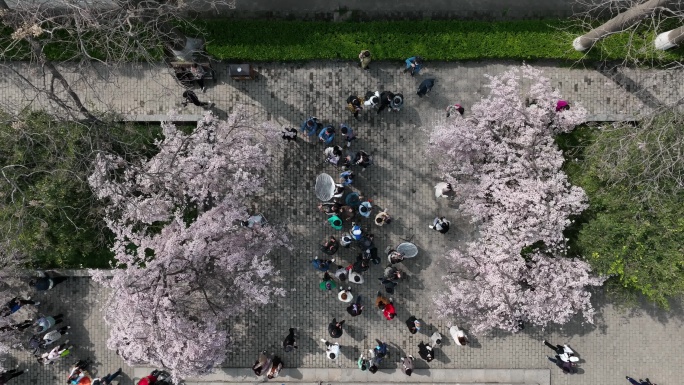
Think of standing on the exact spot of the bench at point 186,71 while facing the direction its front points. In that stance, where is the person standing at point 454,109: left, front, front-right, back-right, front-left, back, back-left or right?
front-left

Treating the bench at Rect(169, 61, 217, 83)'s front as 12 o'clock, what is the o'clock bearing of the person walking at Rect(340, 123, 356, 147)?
The person walking is roughly at 10 o'clock from the bench.

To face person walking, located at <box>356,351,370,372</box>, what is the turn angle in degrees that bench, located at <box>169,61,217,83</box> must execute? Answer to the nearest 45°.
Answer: approximately 90° to its left

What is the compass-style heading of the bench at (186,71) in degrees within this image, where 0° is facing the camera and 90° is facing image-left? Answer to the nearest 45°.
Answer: approximately 0°

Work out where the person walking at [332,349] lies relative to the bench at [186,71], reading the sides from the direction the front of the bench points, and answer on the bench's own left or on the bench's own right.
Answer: on the bench's own left

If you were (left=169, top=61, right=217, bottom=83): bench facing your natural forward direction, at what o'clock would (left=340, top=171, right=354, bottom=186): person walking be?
The person walking is roughly at 10 o'clock from the bench.

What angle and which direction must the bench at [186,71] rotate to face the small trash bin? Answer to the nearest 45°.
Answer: approximately 45° to its left

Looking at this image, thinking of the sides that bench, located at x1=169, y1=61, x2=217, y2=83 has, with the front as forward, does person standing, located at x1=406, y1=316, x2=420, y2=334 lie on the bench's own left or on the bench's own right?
on the bench's own left

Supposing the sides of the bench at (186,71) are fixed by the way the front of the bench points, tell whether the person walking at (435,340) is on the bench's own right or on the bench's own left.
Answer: on the bench's own left
